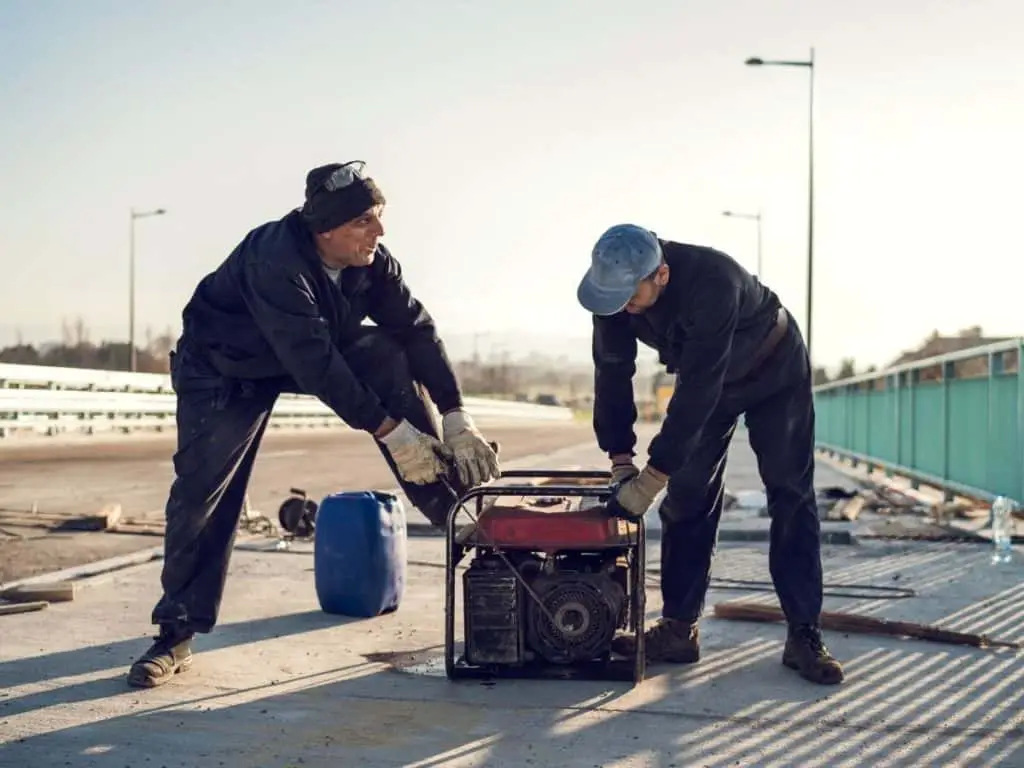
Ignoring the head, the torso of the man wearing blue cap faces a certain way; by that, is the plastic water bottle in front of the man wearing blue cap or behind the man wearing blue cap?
behind

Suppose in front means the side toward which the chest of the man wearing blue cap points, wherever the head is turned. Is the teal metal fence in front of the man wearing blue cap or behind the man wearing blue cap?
behind

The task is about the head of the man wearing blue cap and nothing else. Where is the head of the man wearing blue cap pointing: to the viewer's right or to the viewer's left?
to the viewer's left
